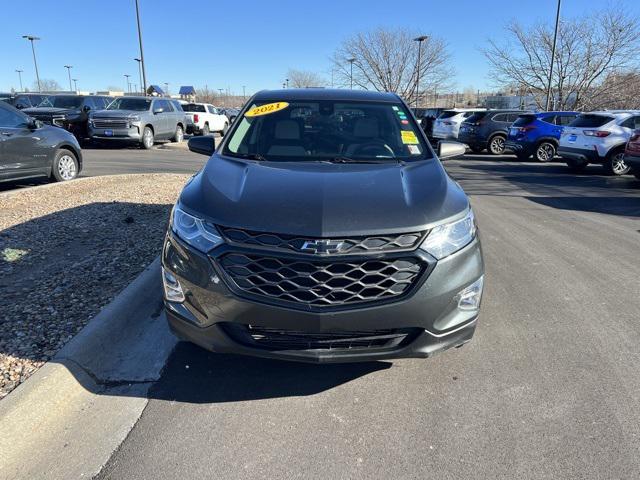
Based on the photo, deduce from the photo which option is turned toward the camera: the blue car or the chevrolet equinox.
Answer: the chevrolet equinox

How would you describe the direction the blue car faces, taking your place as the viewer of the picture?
facing away from the viewer and to the right of the viewer

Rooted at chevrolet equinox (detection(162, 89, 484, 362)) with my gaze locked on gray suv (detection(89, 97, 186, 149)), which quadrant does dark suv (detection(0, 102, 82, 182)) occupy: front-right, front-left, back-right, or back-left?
front-left

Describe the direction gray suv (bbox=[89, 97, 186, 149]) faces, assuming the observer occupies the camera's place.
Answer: facing the viewer and to the left of the viewer

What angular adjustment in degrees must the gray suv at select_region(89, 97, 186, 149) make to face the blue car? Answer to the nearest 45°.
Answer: approximately 90° to its left

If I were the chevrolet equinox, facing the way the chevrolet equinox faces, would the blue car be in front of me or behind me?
behind

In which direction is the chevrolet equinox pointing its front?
toward the camera

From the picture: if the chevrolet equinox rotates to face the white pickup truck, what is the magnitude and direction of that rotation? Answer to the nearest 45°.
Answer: approximately 180°

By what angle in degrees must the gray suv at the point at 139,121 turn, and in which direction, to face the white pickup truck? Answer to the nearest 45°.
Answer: approximately 180°

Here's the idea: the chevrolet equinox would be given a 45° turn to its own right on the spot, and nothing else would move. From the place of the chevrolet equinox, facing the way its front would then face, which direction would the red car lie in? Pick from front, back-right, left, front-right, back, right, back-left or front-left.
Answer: back

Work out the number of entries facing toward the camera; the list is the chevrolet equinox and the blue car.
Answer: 1

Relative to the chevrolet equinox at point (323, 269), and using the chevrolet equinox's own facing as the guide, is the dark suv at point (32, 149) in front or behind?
behind

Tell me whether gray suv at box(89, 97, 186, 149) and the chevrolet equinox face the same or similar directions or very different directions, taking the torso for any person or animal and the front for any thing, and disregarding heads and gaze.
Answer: same or similar directions
